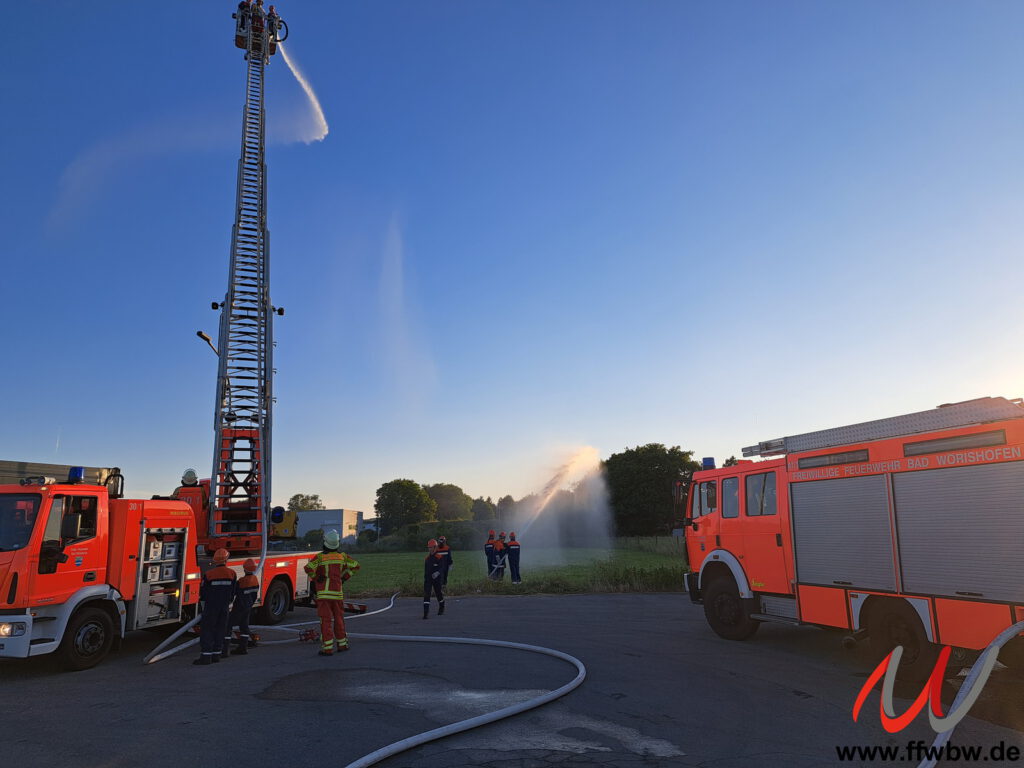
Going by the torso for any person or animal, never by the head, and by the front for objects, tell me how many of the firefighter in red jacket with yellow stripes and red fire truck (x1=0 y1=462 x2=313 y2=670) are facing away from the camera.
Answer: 1

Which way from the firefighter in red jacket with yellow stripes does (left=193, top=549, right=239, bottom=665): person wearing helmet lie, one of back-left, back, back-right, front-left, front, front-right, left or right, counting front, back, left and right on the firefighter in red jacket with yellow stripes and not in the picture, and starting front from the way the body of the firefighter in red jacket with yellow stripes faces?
left

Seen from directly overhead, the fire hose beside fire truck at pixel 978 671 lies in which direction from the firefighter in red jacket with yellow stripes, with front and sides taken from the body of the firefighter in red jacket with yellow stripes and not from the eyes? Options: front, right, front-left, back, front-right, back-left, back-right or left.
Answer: back-right

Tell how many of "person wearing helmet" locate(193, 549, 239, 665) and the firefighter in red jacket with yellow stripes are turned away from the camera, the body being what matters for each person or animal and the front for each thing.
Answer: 2

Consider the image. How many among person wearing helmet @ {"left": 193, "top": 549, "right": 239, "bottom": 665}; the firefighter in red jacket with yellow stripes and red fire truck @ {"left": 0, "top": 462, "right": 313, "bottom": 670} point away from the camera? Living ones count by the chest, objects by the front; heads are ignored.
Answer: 2

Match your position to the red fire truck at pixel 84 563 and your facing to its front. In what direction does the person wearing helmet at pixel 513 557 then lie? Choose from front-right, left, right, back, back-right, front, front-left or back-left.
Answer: back

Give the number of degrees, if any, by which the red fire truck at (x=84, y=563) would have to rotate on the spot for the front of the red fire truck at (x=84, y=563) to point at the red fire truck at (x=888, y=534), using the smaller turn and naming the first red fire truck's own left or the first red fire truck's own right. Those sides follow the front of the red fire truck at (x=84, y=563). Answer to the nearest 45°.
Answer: approximately 90° to the first red fire truck's own left

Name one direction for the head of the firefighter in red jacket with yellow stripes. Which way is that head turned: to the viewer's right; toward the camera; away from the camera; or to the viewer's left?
away from the camera

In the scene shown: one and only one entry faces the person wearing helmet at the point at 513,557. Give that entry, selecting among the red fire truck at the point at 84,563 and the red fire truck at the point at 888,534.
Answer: the red fire truck at the point at 888,534

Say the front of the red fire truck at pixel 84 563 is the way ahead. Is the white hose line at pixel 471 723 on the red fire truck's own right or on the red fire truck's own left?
on the red fire truck's own left

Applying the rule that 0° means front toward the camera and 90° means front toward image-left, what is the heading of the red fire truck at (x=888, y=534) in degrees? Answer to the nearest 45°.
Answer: approximately 135°

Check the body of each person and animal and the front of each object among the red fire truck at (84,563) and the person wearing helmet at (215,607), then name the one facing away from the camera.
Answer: the person wearing helmet

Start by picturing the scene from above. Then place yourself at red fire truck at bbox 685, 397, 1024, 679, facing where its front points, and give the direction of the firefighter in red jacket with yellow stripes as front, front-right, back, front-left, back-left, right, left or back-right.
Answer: front-left

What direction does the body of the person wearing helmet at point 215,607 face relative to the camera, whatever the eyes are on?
away from the camera

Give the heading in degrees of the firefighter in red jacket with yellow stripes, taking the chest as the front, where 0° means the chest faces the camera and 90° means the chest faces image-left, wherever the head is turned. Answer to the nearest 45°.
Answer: approximately 180°
